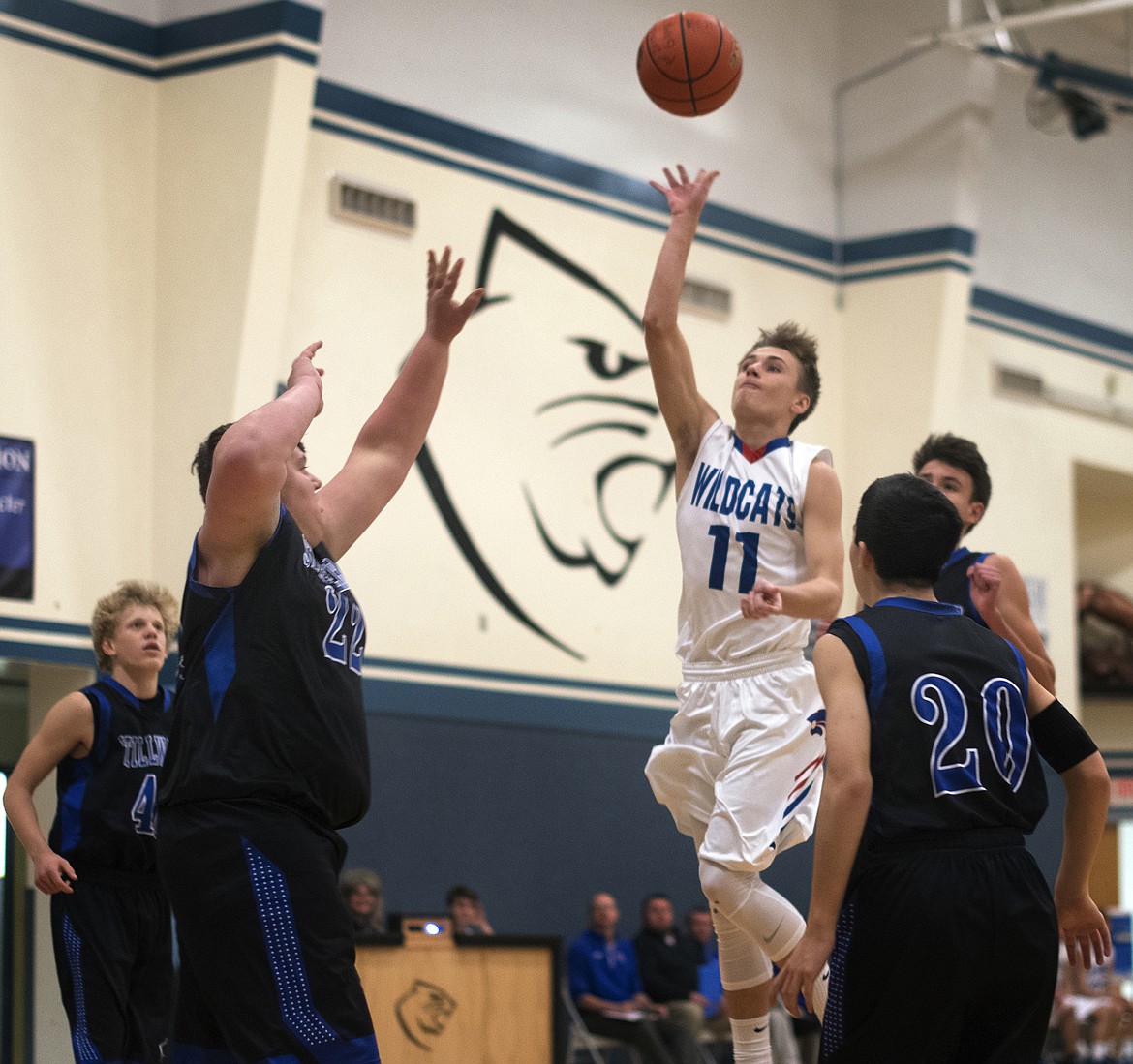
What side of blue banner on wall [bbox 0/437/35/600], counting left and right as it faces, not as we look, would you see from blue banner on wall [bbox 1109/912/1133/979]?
left

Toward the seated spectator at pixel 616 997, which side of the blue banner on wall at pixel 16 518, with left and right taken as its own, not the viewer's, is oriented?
left

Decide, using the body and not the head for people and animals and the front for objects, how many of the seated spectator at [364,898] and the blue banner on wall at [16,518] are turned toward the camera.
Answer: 2

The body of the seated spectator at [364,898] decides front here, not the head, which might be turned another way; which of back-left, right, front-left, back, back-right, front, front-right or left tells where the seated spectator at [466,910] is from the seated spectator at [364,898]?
back-left

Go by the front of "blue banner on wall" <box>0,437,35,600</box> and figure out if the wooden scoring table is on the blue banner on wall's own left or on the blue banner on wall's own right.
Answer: on the blue banner on wall's own left

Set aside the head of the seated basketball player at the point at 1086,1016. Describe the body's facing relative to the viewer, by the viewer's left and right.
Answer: facing the viewer

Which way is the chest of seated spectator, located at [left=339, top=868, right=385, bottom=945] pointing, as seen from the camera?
toward the camera
